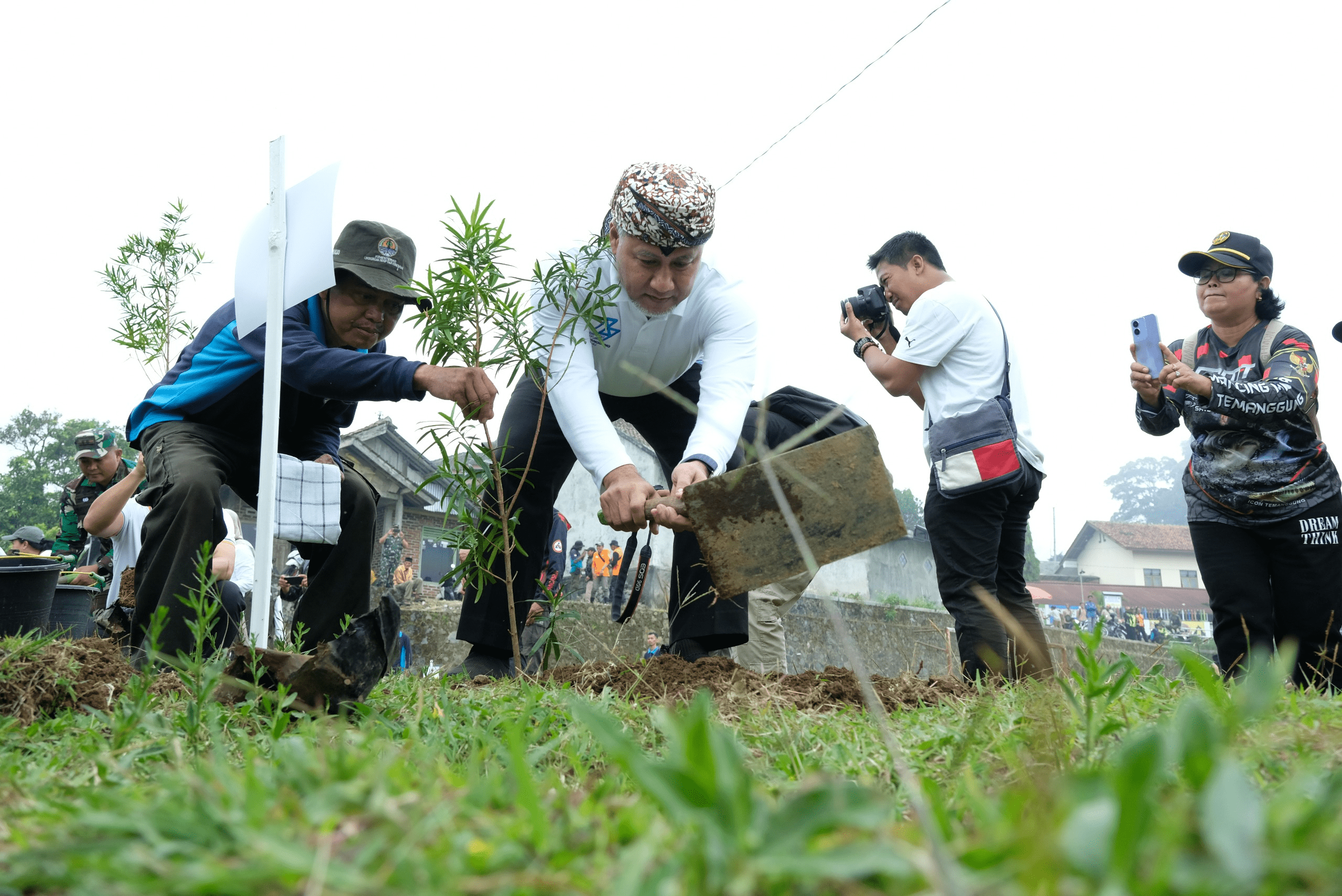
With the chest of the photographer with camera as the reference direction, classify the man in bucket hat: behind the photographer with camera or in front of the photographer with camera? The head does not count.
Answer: in front

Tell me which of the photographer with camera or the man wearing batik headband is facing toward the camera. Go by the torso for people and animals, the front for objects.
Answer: the man wearing batik headband

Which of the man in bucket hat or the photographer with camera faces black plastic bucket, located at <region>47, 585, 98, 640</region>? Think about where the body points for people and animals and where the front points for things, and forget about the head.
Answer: the photographer with camera

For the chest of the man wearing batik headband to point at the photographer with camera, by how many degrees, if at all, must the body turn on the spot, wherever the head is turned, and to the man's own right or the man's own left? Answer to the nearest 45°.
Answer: approximately 90° to the man's own left

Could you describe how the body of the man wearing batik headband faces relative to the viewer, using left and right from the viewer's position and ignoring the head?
facing the viewer

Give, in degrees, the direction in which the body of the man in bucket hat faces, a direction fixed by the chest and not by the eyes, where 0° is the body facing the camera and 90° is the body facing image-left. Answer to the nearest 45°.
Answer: approximately 315°

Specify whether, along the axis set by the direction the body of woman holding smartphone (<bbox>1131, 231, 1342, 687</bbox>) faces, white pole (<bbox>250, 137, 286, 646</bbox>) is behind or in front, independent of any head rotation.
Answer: in front

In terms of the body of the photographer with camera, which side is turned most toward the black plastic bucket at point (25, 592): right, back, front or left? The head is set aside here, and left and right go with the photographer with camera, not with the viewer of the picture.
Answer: front

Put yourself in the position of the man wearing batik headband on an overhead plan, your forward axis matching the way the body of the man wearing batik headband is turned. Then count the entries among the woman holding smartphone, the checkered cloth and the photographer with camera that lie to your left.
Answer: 2

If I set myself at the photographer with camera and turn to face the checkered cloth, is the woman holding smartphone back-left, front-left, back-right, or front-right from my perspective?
back-left

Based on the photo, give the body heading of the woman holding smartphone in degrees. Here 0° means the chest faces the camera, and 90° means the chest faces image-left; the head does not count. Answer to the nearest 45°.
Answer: approximately 45°

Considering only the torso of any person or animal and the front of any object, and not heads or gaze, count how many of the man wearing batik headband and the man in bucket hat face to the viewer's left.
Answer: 0

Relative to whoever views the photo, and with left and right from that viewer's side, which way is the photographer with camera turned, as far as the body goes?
facing to the left of the viewer

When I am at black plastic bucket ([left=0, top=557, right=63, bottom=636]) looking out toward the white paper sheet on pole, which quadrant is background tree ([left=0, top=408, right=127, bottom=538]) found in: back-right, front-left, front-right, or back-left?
back-left

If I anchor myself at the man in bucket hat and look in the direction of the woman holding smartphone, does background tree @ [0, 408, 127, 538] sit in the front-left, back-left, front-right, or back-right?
back-left

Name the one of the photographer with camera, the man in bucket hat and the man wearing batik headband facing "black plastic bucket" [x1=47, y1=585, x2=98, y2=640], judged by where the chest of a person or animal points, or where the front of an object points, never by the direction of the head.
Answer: the photographer with camera

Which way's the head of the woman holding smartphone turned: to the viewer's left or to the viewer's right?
to the viewer's left

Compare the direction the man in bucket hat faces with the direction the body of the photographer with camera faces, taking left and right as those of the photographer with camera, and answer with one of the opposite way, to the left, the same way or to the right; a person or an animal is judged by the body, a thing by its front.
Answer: the opposite way

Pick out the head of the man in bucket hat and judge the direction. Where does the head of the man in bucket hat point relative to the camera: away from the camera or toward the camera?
toward the camera
